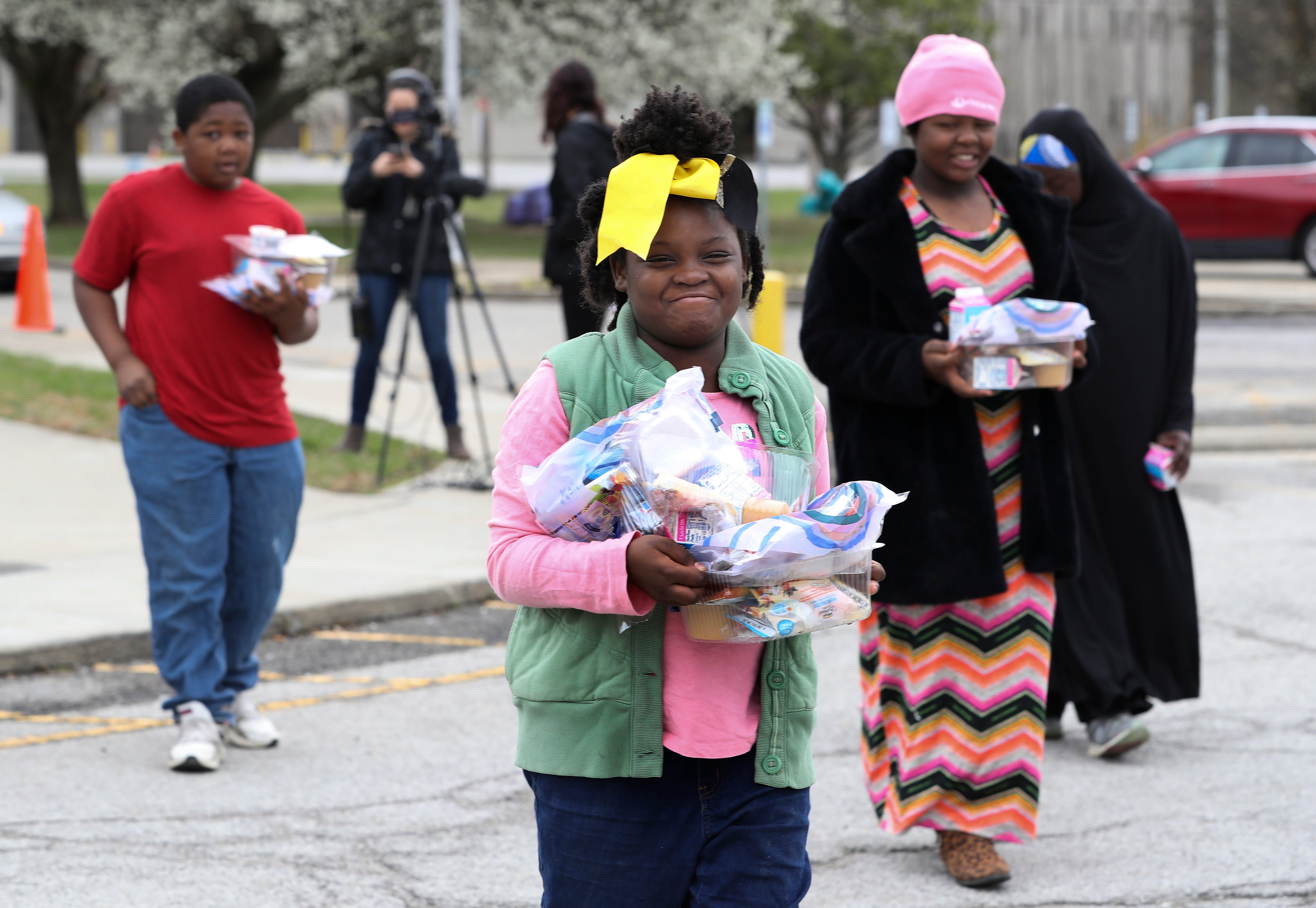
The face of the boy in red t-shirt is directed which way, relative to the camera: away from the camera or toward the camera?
toward the camera

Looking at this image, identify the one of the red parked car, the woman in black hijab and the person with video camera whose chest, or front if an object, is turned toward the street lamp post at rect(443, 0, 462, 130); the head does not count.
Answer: the red parked car

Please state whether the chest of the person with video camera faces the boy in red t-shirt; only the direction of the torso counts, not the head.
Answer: yes

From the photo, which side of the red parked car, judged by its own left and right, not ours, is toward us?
left

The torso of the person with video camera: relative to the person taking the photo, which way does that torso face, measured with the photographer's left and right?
facing the viewer

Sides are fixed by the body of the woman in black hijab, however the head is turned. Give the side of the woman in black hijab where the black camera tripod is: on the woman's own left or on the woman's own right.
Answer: on the woman's own right

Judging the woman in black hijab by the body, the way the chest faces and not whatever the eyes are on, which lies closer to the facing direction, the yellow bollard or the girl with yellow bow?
the girl with yellow bow

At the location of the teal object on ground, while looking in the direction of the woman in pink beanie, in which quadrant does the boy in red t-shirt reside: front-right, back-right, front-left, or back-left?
front-right

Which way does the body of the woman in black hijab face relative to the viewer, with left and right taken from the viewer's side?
facing the viewer and to the left of the viewer

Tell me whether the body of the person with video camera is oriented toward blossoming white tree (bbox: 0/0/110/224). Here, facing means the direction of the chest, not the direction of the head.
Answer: no

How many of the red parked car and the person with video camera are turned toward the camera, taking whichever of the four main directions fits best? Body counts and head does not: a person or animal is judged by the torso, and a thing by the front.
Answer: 1

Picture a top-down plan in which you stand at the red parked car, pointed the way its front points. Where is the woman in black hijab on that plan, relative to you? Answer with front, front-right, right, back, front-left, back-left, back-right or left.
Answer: left

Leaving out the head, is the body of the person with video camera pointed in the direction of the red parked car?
no
